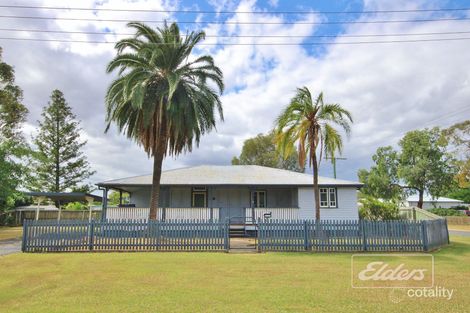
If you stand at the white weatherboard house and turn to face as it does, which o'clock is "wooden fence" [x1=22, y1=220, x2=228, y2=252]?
The wooden fence is roughly at 1 o'clock from the white weatherboard house.

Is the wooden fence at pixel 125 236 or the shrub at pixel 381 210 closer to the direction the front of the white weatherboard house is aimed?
the wooden fence

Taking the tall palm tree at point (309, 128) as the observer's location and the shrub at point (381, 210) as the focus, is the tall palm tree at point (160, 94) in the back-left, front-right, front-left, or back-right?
back-left

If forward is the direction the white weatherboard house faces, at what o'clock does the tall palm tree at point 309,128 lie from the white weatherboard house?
The tall palm tree is roughly at 11 o'clock from the white weatherboard house.

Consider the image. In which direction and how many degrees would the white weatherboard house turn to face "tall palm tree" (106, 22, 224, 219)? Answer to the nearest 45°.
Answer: approximately 45° to its right

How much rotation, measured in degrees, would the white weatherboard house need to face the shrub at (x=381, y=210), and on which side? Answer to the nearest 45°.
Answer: approximately 90° to its left

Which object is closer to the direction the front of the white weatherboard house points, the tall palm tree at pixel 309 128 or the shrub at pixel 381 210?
the tall palm tree

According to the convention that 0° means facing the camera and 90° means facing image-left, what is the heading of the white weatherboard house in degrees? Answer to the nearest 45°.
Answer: approximately 0°
